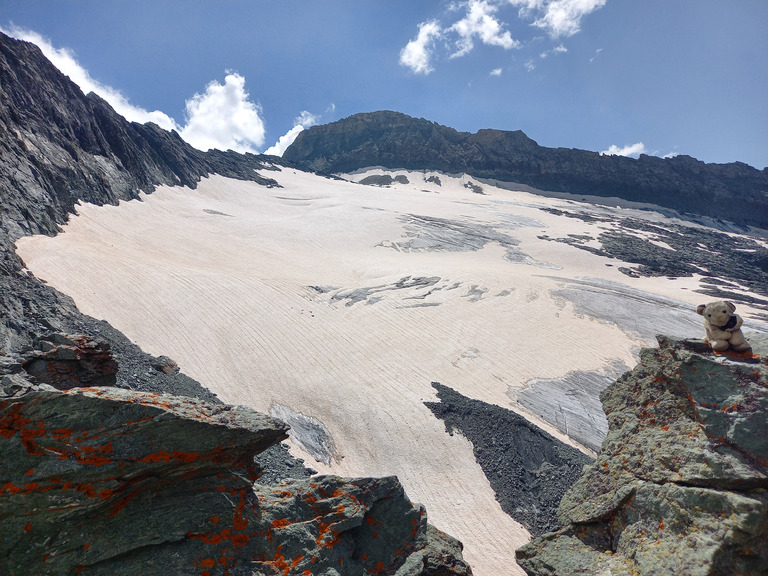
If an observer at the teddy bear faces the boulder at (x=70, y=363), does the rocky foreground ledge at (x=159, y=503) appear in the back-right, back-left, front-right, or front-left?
front-left

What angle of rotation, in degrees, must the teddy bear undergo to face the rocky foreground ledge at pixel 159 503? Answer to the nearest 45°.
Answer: approximately 45° to its right

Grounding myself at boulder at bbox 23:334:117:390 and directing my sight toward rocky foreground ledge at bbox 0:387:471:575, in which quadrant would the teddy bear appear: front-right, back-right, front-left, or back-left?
front-left

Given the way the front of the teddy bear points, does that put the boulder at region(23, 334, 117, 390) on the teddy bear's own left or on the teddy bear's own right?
on the teddy bear's own right

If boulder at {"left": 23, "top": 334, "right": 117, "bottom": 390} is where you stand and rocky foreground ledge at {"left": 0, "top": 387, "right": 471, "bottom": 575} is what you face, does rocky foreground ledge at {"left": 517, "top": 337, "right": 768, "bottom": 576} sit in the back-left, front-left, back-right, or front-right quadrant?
front-left

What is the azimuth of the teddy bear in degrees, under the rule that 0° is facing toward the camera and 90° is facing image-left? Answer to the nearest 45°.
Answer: approximately 0°

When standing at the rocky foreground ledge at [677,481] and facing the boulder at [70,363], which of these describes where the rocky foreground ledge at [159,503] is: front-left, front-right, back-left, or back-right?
front-left
